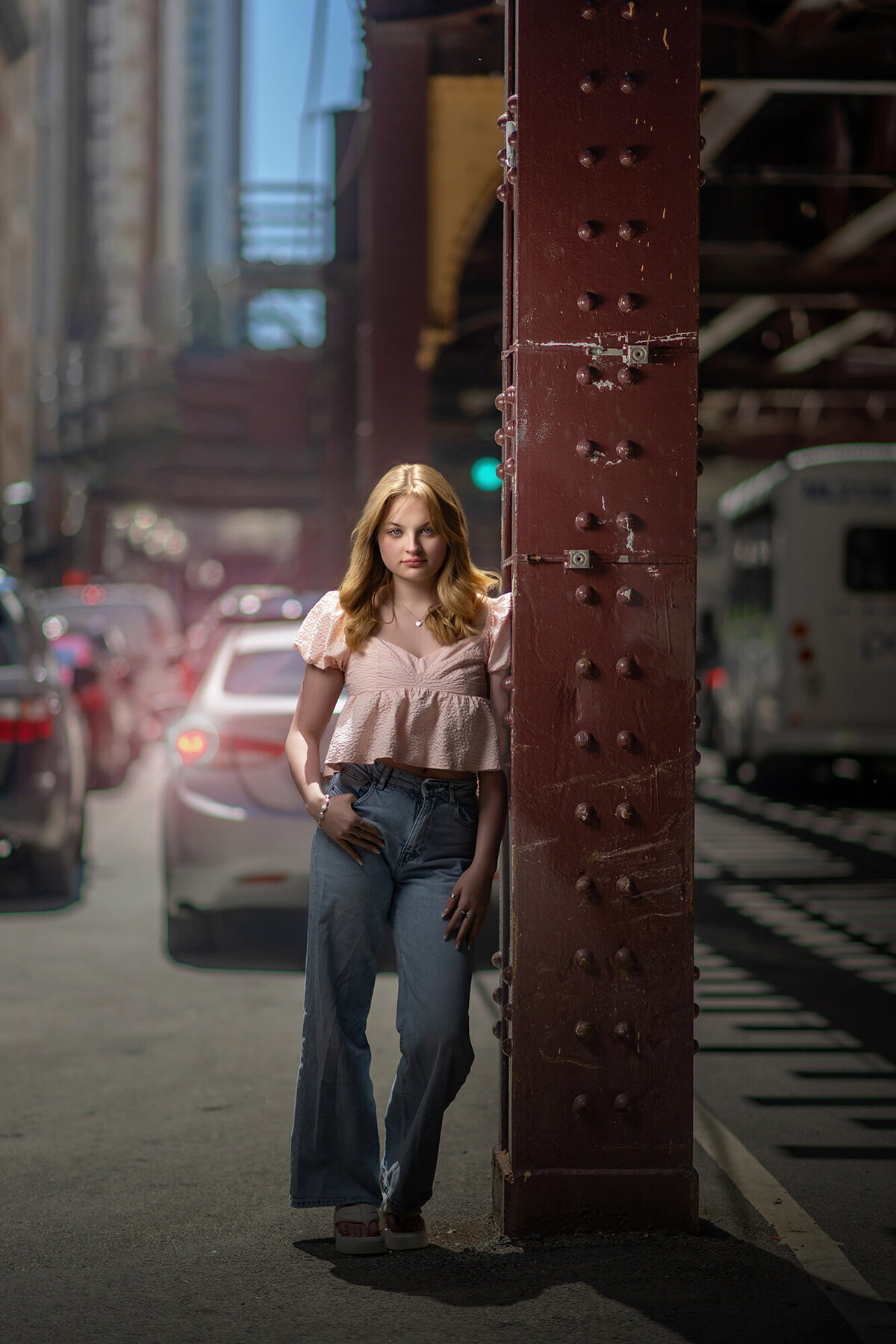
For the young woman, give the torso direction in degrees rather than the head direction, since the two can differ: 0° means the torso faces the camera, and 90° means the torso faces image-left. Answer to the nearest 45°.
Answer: approximately 0°

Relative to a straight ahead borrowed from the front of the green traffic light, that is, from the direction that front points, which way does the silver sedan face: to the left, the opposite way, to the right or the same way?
the opposite way

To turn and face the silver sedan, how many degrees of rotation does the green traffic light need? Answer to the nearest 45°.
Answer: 0° — it already faces it

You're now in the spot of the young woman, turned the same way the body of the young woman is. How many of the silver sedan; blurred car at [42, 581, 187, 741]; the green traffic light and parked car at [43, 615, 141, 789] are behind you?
4

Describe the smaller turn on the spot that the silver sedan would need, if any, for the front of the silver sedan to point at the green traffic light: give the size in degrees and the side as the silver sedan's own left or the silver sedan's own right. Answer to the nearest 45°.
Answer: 0° — it already faces it

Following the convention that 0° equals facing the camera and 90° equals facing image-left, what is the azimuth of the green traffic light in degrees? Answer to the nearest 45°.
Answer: approximately 0°

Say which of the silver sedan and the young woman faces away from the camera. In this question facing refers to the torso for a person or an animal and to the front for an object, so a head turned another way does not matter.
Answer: the silver sedan

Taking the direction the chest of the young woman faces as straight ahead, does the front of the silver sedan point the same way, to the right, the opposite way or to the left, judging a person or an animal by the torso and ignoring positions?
the opposite way

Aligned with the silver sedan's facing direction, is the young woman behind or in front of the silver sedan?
behind

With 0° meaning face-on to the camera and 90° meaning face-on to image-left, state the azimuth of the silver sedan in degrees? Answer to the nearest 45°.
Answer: approximately 180°

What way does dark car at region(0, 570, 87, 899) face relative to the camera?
away from the camera

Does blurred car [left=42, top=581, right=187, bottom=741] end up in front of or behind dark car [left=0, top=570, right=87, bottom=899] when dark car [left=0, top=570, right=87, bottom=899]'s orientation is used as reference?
in front

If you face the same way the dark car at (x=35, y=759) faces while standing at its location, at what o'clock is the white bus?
The white bus is roughly at 2 o'clock from the dark car.

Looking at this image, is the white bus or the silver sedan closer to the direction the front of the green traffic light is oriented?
the silver sedan

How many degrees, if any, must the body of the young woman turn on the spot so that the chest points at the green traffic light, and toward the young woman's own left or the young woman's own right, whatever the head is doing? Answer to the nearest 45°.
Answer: approximately 180°
